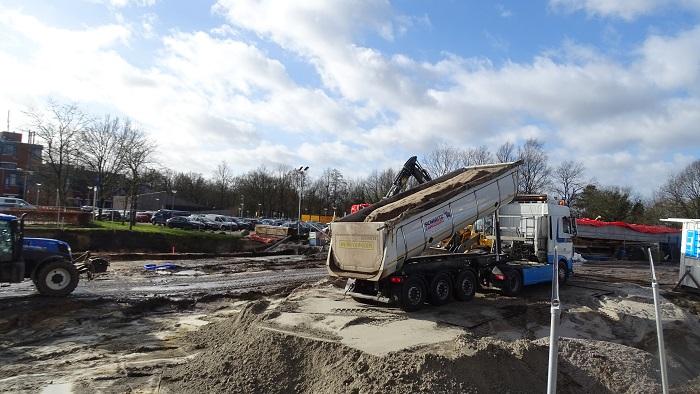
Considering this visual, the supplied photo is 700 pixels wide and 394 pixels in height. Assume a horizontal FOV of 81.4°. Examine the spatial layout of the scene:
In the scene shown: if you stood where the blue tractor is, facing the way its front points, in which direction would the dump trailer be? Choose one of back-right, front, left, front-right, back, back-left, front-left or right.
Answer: front-right

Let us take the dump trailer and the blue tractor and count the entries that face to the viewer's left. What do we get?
0

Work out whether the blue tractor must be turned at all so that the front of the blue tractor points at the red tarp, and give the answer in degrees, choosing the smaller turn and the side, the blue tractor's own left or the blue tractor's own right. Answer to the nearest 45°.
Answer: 0° — it already faces it

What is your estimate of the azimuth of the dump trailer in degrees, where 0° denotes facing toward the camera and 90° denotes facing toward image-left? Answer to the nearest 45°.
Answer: approximately 225°

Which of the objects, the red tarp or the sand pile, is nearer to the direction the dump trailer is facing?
the red tarp

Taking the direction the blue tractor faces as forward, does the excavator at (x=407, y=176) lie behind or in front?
in front

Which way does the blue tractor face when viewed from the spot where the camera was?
facing to the right of the viewer

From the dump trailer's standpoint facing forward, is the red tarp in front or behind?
in front
